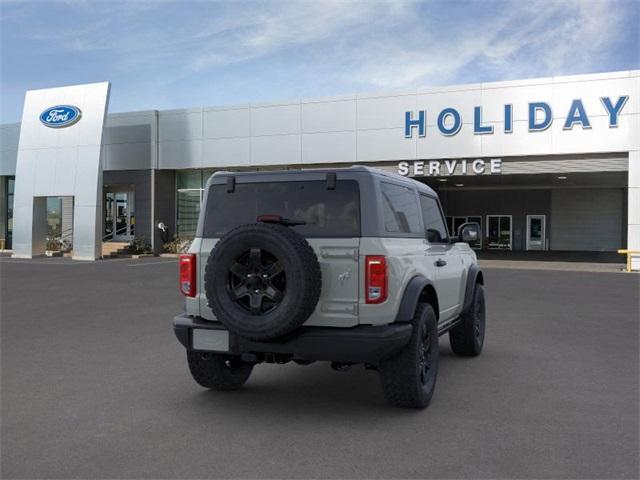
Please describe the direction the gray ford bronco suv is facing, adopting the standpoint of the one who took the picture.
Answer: facing away from the viewer and to the right of the viewer

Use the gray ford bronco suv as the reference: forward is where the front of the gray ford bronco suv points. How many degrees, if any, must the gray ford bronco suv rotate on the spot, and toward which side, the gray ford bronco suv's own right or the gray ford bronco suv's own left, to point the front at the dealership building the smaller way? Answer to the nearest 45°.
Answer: approximately 45° to the gray ford bronco suv's own left
